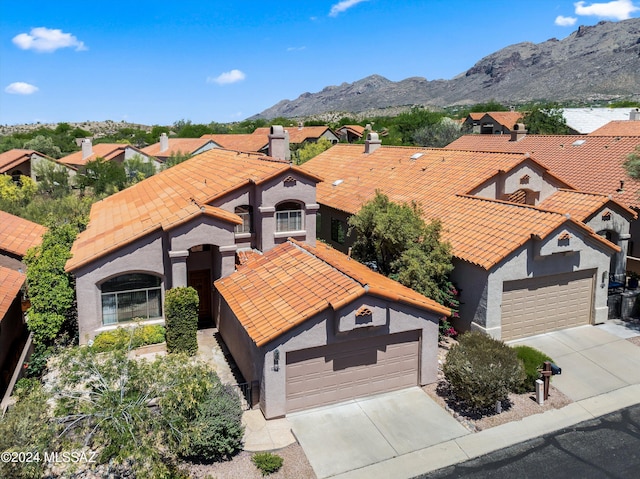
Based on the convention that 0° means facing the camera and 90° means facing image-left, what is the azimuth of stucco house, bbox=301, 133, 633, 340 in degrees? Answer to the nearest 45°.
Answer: approximately 315°

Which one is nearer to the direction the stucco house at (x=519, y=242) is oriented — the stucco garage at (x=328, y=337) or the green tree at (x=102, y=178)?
the stucco garage

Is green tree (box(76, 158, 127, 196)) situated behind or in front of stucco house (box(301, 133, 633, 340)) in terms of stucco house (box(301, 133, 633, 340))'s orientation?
behind

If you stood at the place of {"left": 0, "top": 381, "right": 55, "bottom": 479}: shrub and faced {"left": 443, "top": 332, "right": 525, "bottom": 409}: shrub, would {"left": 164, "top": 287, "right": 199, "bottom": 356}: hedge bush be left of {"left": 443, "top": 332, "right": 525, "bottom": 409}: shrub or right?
left

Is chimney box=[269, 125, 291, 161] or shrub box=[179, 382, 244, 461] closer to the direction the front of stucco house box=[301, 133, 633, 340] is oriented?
the shrub

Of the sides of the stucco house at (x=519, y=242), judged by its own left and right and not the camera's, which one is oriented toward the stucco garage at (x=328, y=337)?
right

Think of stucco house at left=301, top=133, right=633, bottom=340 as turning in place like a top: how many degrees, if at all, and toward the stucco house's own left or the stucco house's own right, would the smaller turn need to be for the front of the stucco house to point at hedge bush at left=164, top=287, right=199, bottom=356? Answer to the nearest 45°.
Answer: approximately 90° to the stucco house's own right

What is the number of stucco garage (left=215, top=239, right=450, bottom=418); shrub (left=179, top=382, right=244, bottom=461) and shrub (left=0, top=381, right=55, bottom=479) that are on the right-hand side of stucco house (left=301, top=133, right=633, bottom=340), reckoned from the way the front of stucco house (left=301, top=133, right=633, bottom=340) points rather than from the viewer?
3

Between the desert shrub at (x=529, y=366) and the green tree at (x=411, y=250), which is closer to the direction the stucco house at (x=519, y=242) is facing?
the desert shrub

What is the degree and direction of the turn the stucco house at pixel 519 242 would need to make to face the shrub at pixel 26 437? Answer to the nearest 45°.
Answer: approximately 90° to its right
